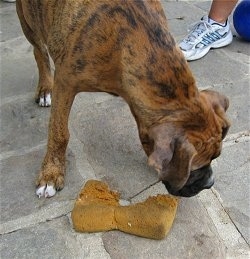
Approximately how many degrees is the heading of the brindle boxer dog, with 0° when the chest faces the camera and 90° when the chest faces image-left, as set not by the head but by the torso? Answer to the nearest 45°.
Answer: approximately 315°
